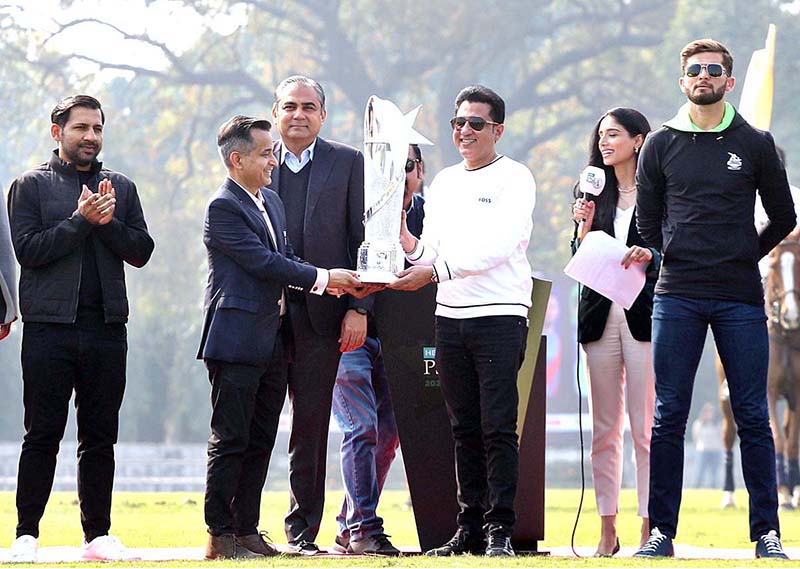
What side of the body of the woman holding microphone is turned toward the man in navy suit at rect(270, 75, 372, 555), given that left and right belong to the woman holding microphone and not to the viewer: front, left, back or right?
right

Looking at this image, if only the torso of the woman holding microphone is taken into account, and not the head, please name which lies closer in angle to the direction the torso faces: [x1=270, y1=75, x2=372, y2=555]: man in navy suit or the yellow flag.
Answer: the man in navy suit

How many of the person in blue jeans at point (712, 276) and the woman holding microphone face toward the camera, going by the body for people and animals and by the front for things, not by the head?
2

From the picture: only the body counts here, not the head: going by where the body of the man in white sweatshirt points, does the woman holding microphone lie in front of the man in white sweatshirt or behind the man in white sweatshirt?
behind

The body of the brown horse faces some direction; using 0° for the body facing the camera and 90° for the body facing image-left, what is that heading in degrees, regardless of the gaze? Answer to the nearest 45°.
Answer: approximately 315°

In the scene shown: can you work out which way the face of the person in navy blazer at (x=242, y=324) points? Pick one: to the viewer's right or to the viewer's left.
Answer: to the viewer's right

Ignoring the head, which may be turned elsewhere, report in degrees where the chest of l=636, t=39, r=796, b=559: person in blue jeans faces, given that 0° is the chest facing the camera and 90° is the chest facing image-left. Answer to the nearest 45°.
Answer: approximately 0°

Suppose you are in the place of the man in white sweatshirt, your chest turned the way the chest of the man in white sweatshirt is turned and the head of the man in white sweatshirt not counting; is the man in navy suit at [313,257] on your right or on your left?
on your right
